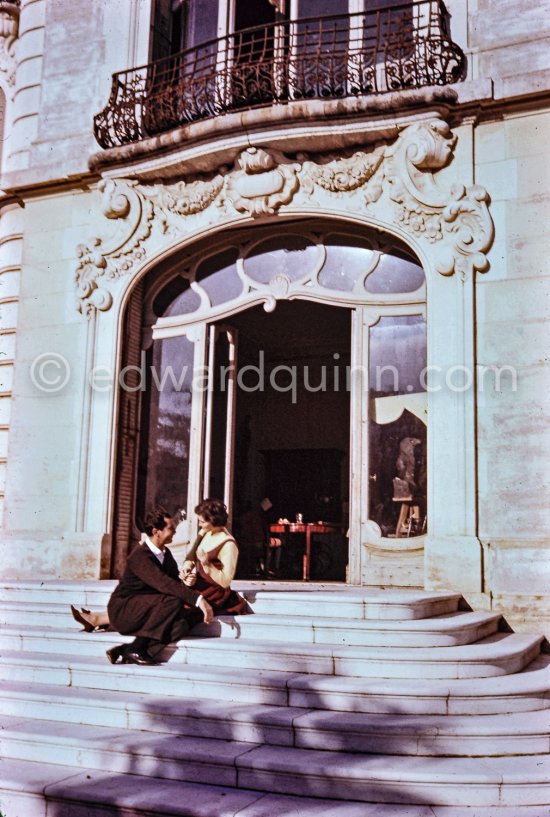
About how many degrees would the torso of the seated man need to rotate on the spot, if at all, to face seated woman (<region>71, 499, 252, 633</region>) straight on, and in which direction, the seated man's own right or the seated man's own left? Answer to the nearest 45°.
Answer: approximately 45° to the seated man's own left

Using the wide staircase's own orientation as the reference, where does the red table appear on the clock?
The red table is roughly at 6 o'clock from the wide staircase.

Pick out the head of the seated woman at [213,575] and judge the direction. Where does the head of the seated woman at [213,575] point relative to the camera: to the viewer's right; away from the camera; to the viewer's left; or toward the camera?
to the viewer's left

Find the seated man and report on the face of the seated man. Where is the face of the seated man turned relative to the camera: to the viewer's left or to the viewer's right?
to the viewer's right

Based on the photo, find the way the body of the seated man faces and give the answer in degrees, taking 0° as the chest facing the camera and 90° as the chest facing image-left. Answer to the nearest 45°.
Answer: approximately 270°

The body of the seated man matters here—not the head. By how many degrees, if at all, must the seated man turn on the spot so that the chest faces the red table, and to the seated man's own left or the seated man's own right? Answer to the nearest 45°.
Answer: approximately 45° to the seated man's own left

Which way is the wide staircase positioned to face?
toward the camera
